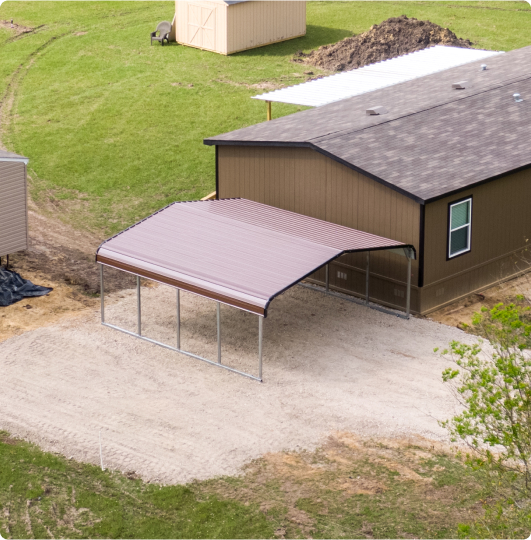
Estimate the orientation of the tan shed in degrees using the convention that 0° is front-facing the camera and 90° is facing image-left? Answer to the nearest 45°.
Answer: approximately 45°

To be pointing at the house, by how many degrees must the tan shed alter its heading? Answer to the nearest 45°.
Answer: approximately 45° to its left

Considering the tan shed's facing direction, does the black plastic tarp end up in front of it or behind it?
in front

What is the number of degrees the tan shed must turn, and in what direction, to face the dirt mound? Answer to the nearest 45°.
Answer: approximately 135° to its left

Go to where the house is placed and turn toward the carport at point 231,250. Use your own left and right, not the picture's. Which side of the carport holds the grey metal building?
right

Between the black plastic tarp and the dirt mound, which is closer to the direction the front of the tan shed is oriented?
the black plastic tarp

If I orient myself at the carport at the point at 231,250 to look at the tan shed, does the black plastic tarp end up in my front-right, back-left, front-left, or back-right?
front-left

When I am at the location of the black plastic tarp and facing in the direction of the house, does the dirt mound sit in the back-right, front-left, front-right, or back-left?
front-left
